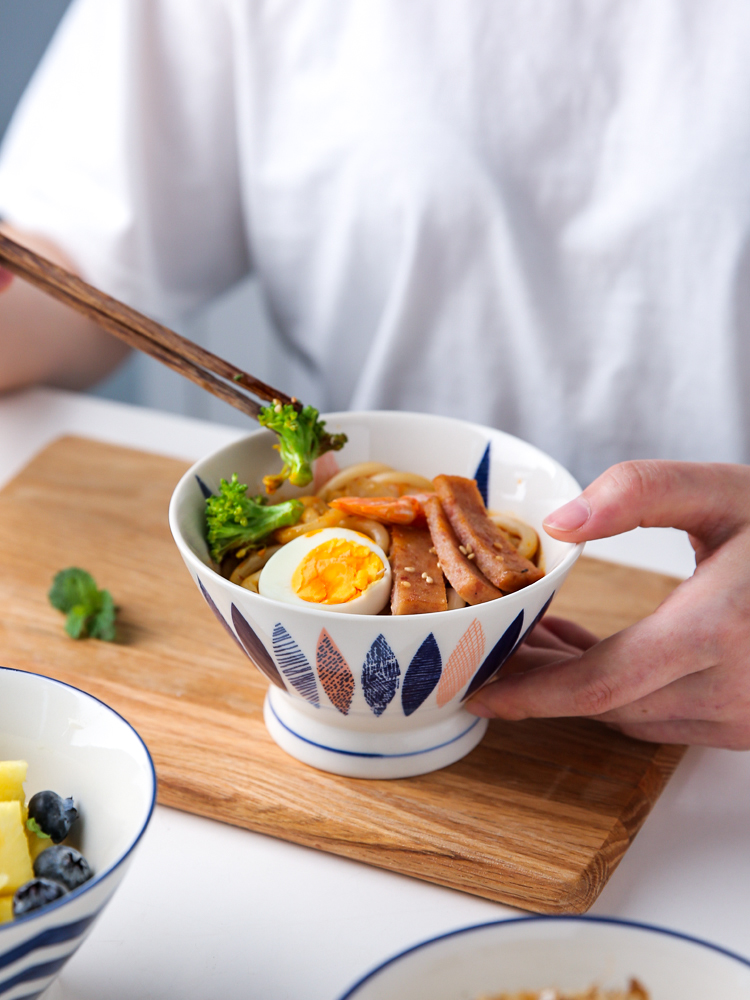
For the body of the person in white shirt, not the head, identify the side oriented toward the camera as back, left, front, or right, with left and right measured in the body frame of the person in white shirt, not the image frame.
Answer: front

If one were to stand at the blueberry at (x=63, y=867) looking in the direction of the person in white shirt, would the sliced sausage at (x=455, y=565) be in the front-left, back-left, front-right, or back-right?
front-right

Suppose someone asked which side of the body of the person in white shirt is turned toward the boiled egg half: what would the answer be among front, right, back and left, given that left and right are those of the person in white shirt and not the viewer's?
front

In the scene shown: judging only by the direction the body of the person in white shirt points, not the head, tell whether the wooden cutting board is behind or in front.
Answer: in front

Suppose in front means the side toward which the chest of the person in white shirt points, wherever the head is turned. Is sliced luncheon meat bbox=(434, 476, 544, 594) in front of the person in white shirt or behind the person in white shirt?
in front

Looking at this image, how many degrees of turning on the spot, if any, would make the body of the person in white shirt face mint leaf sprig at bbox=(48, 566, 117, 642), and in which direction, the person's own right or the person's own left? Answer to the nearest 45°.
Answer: approximately 45° to the person's own right

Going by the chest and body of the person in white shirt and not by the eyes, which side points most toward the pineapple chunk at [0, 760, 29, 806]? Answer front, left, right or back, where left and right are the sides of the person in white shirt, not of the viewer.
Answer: front

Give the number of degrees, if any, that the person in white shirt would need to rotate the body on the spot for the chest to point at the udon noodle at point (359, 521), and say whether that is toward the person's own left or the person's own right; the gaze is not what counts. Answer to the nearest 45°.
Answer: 0° — they already face it
